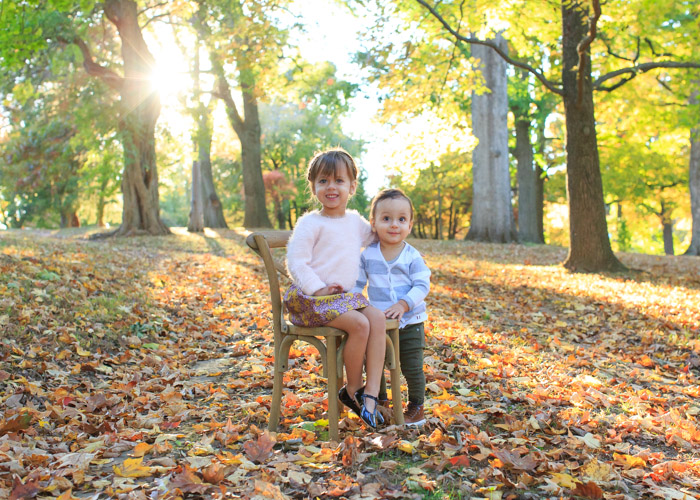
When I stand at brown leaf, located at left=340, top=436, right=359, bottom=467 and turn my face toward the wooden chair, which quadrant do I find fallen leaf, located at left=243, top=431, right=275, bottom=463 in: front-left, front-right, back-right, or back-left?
front-left

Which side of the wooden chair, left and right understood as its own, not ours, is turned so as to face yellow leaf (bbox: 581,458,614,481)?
front

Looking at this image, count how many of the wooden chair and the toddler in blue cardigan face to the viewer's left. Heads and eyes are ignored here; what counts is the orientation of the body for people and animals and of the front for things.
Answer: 0

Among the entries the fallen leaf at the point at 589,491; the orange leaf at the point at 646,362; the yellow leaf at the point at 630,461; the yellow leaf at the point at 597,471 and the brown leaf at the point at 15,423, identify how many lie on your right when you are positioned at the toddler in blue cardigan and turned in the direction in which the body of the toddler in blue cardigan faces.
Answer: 1

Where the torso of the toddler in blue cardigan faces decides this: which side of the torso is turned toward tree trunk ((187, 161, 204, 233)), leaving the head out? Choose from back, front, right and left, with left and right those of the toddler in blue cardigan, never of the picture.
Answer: back

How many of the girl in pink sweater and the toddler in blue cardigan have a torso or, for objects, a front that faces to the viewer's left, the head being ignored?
0

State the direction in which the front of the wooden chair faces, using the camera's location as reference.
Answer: facing the viewer and to the right of the viewer

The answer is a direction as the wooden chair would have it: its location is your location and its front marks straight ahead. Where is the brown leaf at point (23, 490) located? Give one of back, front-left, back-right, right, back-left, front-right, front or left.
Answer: right

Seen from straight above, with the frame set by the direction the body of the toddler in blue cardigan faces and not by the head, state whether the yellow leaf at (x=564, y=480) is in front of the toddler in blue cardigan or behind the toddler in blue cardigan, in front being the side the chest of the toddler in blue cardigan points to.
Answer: in front

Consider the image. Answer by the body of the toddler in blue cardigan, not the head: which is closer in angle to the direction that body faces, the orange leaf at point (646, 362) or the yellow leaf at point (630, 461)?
the yellow leaf

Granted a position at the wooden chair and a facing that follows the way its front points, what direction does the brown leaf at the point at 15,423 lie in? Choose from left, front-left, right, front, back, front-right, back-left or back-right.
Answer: back-right

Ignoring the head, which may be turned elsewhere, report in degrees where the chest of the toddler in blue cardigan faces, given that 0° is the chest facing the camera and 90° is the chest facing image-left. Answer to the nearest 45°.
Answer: approximately 0°

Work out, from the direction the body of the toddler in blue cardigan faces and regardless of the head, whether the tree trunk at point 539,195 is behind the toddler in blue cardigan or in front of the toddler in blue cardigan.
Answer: behind

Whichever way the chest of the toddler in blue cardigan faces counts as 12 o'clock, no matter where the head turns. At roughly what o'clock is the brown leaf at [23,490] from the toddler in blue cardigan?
The brown leaf is roughly at 2 o'clock from the toddler in blue cardigan.

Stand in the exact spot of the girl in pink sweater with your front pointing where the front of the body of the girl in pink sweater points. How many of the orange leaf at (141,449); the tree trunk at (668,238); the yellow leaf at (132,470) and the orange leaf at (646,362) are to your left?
2

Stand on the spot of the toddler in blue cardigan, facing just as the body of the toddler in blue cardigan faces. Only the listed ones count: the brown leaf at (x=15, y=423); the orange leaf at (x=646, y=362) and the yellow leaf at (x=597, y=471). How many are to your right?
1
